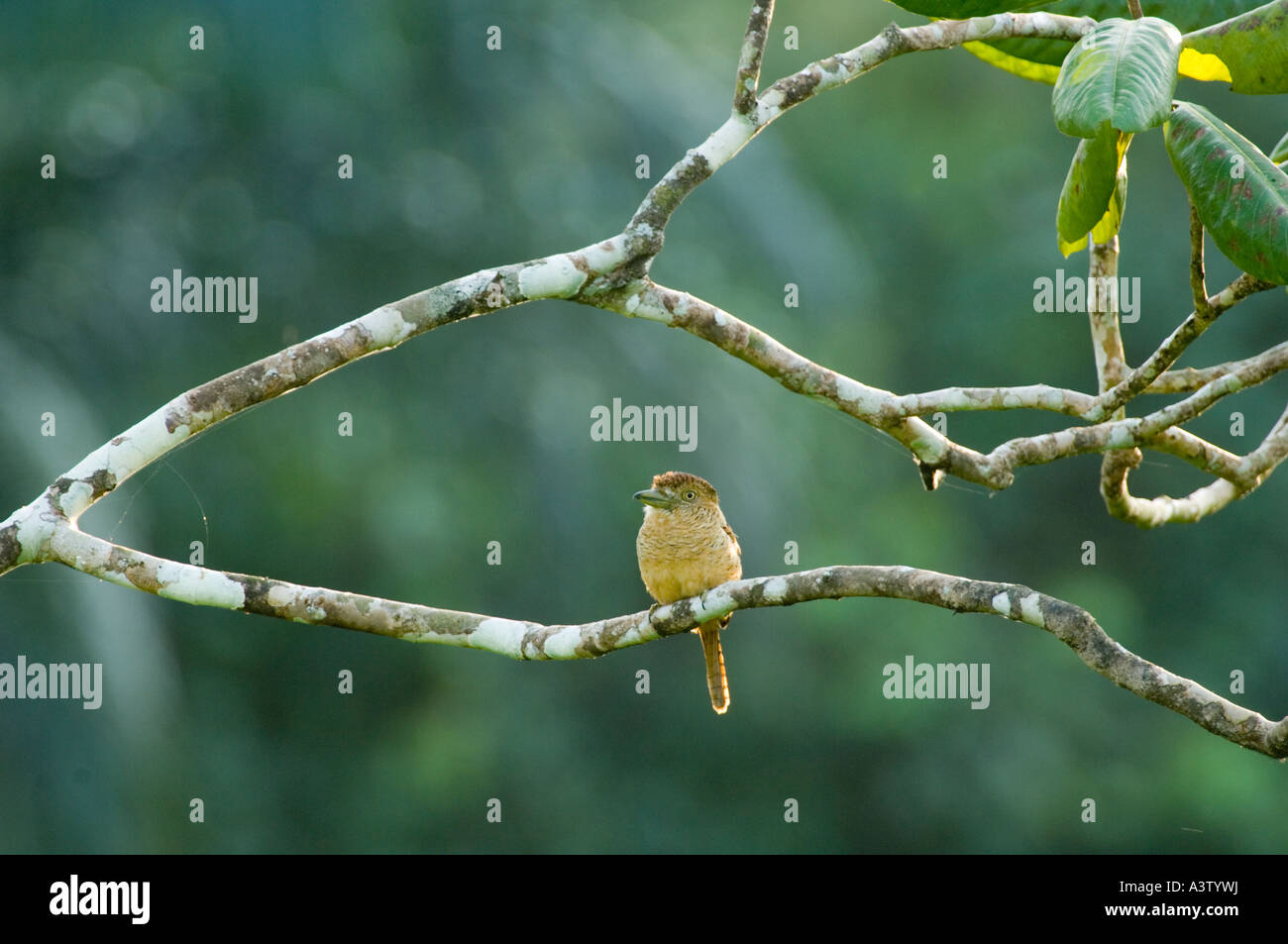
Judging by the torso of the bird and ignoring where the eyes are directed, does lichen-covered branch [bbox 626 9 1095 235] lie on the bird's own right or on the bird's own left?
on the bird's own left

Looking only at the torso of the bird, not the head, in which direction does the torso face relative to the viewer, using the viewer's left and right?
facing the viewer and to the left of the viewer
